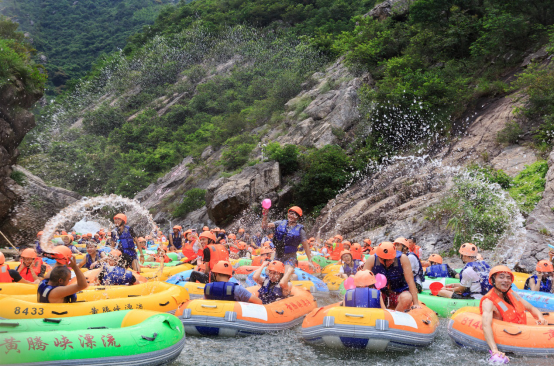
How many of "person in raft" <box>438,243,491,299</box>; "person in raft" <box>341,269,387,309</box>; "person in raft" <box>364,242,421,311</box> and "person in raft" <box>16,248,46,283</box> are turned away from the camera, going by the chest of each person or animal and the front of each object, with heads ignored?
1

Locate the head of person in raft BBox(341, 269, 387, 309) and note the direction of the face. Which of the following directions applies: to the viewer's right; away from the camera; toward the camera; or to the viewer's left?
away from the camera

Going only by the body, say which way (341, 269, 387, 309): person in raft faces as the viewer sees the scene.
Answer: away from the camera

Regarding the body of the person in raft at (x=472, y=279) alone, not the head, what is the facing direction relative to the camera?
to the viewer's left

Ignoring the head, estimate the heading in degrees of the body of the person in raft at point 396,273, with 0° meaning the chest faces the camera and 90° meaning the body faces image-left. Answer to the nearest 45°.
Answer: approximately 0°

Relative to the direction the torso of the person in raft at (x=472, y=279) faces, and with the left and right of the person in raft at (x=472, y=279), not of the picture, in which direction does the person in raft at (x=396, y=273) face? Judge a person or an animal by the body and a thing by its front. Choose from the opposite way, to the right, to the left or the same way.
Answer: to the left

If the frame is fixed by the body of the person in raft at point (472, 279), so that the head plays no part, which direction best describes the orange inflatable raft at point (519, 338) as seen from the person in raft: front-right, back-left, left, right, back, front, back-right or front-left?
left

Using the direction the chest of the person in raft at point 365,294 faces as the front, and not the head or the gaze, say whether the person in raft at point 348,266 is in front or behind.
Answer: in front
